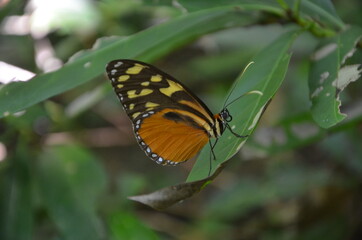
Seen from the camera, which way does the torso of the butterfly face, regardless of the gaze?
to the viewer's right

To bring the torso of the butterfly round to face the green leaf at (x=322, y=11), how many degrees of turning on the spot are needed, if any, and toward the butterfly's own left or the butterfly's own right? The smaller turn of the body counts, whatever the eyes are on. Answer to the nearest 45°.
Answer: approximately 45° to the butterfly's own left
